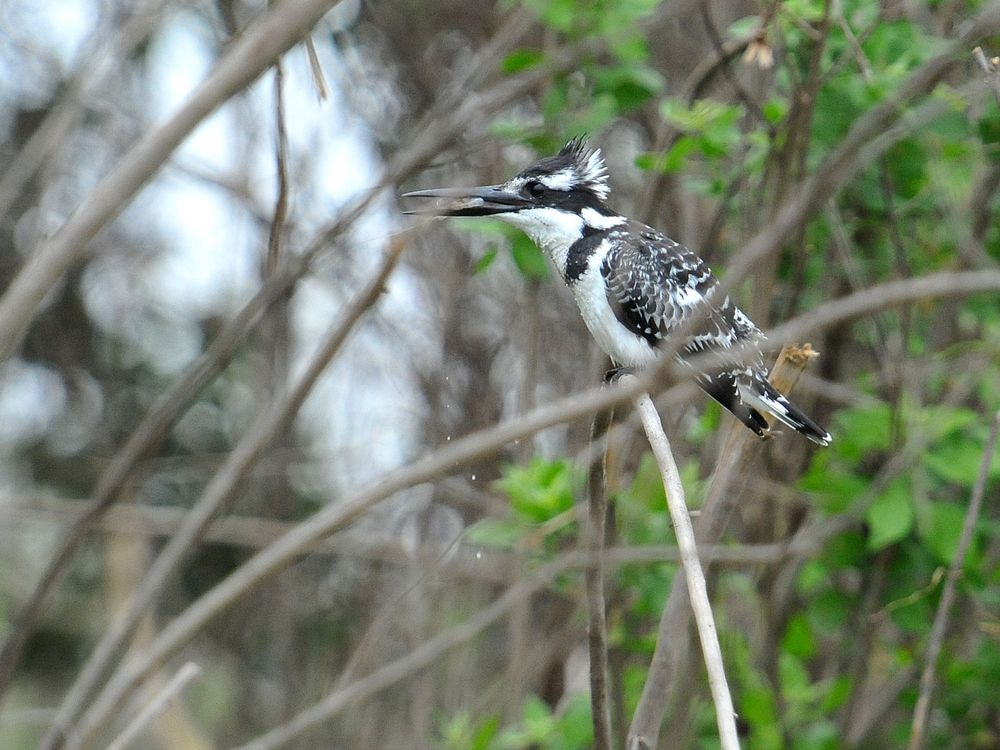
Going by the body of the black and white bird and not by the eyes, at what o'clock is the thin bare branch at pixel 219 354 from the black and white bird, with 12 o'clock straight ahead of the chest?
The thin bare branch is roughly at 12 o'clock from the black and white bird.

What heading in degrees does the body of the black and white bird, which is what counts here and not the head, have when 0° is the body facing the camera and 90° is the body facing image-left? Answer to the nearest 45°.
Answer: approximately 90°

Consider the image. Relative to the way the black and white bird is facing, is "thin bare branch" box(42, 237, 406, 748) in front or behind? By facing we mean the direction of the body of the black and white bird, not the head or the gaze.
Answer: in front

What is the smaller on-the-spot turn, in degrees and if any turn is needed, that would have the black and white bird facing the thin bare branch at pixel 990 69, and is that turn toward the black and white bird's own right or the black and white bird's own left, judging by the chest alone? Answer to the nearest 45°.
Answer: approximately 135° to the black and white bird's own left

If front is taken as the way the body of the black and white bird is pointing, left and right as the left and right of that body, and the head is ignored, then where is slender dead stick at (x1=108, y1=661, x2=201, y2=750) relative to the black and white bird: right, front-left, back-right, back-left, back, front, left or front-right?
front
